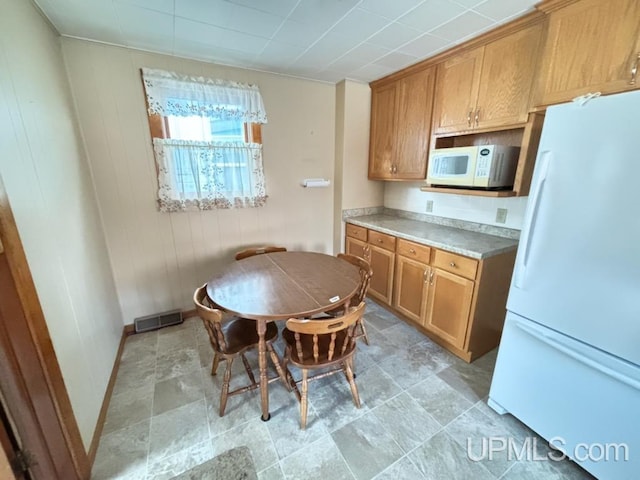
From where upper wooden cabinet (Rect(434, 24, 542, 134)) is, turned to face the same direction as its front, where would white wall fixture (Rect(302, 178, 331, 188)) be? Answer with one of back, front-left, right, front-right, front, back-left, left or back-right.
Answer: front-right

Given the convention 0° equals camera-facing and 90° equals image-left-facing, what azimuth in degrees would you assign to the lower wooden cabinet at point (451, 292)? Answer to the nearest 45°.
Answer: approximately 45°

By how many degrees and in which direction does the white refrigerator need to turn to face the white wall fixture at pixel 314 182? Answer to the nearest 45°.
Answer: approximately 45° to its right

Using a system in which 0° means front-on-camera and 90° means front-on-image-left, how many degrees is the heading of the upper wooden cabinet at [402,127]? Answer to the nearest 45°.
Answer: approximately 45°

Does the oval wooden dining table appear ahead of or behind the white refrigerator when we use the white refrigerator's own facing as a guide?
ahead

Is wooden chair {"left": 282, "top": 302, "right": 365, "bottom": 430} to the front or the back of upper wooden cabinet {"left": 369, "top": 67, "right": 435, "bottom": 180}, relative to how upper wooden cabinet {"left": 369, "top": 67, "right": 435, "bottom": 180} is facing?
to the front

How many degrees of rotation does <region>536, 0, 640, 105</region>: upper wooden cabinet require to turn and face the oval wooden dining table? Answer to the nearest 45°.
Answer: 0° — it already faces it
